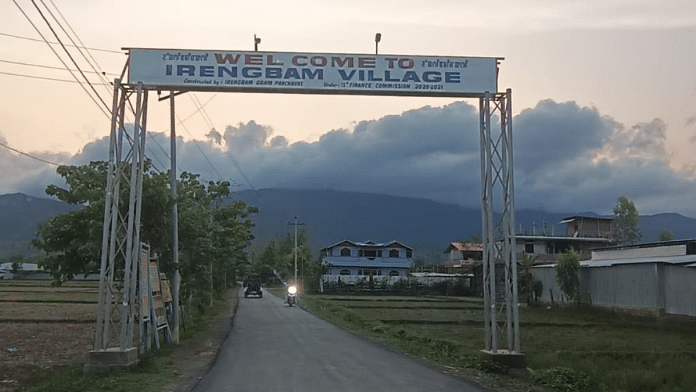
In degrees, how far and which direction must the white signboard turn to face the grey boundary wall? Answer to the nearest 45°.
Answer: approximately 135° to its left

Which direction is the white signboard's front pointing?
toward the camera

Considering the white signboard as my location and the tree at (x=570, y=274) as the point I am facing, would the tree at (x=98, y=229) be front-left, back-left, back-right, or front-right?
front-left

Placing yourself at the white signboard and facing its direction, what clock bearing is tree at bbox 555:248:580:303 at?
The tree is roughly at 7 o'clock from the white signboard.

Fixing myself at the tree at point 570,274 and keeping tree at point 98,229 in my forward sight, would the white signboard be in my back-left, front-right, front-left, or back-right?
front-left

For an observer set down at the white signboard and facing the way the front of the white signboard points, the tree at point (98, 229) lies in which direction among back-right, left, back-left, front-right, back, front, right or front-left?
back-right
